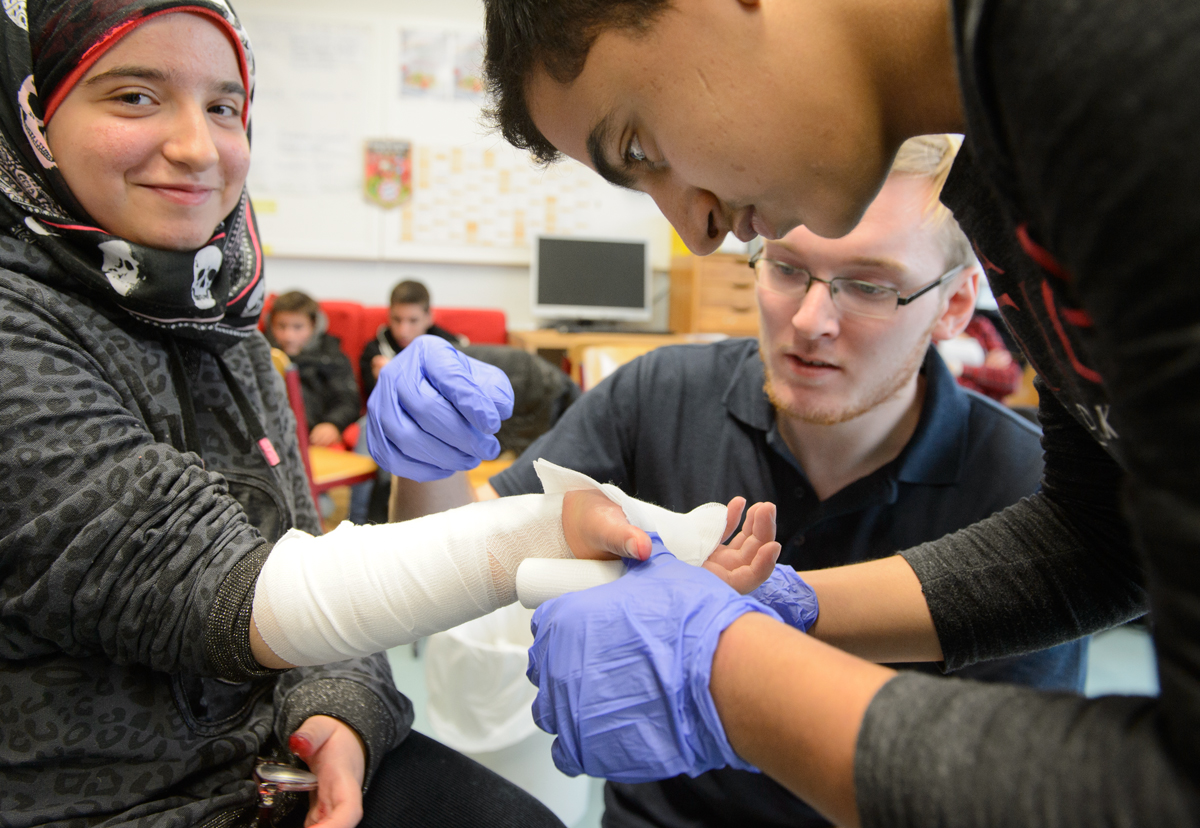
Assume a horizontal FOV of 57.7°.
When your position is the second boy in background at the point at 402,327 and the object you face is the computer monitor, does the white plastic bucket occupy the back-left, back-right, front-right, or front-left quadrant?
back-right

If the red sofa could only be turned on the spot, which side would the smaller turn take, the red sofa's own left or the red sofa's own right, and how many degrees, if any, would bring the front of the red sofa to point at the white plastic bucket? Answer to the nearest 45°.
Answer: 0° — it already faces it

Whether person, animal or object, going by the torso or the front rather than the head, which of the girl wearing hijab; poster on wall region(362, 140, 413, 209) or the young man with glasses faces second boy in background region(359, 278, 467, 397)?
the poster on wall

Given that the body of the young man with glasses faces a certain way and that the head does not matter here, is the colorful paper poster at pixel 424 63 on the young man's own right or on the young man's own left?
on the young man's own right

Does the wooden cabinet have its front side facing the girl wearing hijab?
yes
